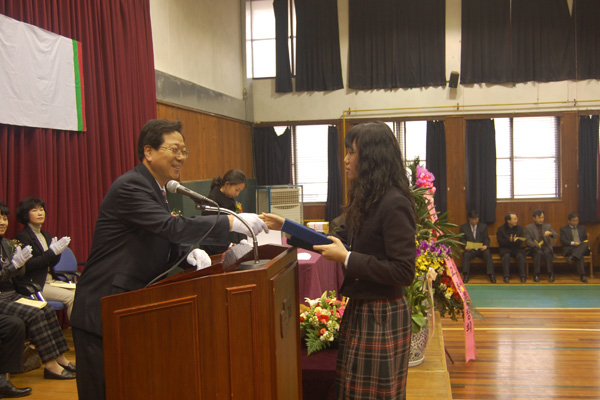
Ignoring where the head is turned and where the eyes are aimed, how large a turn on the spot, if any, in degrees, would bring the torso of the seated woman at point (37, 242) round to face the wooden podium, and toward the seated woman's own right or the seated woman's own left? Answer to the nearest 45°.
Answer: approximately 45° to the seated woman's own right

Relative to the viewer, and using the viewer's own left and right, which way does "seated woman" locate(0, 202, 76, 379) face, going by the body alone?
facing to the right of the viewer

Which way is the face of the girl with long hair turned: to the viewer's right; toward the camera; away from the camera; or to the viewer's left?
to the viewer's left

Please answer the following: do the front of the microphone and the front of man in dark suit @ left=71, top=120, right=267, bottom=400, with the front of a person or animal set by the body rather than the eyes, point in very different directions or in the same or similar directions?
very different directions

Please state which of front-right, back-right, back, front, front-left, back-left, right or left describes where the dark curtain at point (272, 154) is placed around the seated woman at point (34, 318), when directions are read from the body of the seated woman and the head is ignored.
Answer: front-left

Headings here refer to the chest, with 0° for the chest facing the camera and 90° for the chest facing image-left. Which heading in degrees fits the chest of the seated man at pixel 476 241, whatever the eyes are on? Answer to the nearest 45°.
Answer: approximately 0°

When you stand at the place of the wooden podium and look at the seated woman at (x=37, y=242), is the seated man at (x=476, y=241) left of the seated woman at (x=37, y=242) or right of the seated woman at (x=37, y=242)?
right

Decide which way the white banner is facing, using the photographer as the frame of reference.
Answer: facing the viewer and to the right of the viewer

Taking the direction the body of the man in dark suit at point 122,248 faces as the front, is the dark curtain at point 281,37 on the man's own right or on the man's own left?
on the man's own left

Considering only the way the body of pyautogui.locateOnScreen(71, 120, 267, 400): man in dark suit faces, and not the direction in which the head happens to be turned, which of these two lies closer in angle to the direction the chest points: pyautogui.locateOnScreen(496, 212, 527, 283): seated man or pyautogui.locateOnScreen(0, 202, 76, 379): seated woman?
the seated man

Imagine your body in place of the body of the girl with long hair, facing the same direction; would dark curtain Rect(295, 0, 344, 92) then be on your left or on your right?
on your right
